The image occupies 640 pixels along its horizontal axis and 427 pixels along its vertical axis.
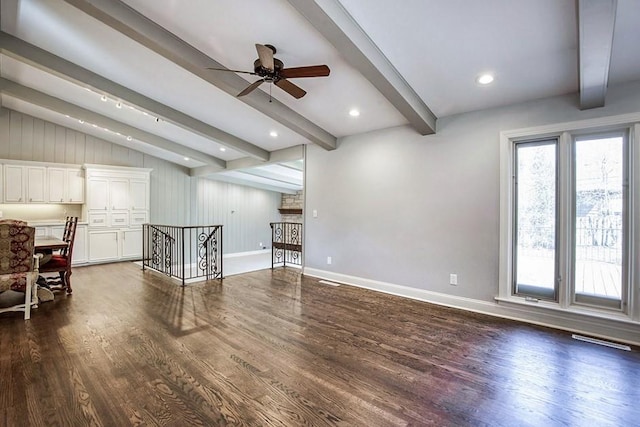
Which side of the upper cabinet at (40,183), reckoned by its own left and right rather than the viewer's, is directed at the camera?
front

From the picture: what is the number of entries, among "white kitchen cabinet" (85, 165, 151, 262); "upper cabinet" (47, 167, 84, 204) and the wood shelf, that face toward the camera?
3

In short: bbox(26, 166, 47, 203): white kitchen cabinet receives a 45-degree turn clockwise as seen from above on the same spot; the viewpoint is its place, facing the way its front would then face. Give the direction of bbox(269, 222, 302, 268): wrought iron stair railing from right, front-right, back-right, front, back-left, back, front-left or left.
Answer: left

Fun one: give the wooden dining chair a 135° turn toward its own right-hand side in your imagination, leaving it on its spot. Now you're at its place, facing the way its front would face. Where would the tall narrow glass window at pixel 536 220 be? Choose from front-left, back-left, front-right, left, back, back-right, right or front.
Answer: right

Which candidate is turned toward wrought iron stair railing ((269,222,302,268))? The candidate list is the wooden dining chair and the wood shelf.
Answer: the wood shelf

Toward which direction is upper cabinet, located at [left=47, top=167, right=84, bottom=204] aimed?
toward the camera

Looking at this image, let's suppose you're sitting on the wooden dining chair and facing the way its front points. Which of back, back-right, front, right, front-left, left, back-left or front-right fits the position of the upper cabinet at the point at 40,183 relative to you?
right

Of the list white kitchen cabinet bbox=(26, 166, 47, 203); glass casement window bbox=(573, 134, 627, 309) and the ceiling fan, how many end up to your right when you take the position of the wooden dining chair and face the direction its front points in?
1

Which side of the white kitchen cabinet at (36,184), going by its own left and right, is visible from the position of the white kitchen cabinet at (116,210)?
left

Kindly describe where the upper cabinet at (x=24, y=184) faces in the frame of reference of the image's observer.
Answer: facing the viewer

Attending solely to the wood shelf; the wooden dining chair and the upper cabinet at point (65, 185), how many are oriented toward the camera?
2

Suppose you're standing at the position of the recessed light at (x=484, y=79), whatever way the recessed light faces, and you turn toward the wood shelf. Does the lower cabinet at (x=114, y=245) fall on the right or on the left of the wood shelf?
left

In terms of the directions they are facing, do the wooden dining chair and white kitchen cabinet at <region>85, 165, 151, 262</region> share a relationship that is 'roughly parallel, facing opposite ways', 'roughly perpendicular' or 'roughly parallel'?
roughly perpendicular

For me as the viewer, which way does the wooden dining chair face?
facing to the left of the viewer

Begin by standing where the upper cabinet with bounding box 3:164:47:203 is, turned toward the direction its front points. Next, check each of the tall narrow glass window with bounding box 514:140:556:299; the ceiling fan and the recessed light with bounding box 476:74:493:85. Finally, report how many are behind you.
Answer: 0

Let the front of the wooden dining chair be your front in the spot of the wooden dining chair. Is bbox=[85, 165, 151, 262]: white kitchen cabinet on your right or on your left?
on your right
